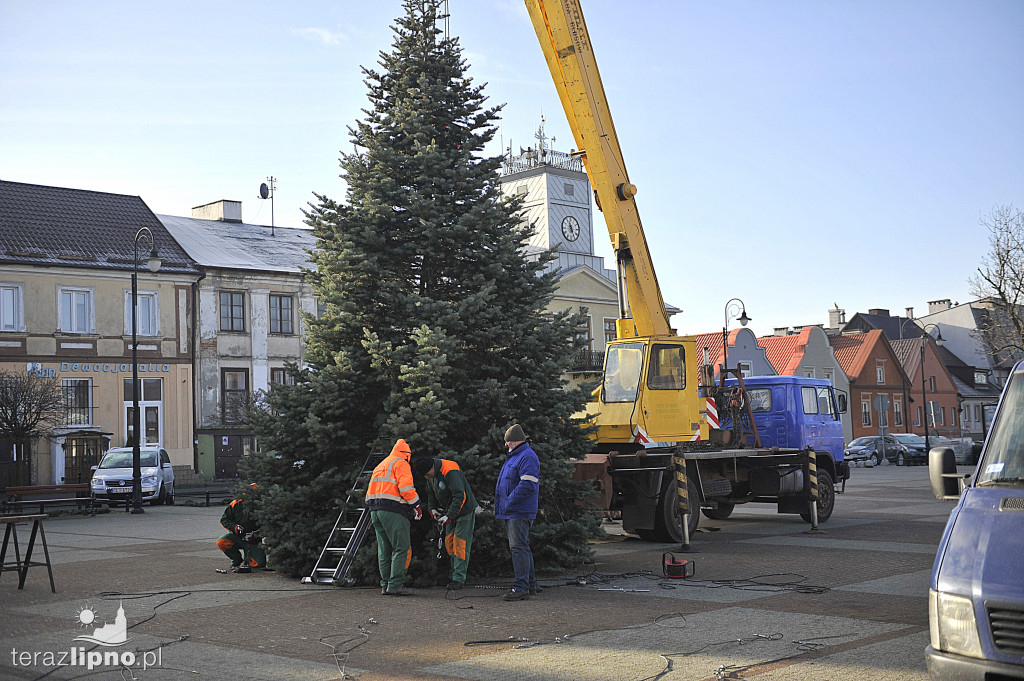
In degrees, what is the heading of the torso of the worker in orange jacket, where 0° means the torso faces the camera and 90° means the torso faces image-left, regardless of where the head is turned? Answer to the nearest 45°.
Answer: approximately 225°

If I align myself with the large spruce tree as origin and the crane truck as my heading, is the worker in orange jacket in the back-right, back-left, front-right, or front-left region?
back-right

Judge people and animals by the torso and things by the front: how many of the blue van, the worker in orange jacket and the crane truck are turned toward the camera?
1

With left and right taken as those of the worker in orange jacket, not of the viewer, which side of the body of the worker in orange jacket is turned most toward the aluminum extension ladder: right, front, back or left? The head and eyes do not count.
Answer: left

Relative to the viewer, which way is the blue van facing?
toward the camera

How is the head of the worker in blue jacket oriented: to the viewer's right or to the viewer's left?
to the viewer's left

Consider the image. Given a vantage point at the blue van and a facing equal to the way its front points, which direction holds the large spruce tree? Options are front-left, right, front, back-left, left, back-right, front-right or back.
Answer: back-right

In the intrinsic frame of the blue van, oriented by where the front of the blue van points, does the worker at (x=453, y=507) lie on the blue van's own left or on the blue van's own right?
on the blue van's own right

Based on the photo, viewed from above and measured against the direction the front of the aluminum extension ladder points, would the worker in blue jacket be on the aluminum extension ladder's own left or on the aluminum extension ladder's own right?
on the aluminum extension ladder's own left

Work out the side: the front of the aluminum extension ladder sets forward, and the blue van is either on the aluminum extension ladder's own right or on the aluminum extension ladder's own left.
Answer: on the aluminum extension ladder's own left
